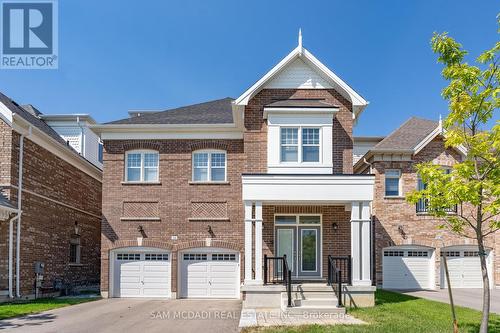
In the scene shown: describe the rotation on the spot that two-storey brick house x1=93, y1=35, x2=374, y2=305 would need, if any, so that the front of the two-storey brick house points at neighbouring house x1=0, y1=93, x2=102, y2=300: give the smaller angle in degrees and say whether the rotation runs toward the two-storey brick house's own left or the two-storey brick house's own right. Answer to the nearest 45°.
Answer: approximately 90° to the two-storey brick house's own right

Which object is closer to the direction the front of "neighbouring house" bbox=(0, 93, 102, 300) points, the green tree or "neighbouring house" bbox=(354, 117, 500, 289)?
the green tree

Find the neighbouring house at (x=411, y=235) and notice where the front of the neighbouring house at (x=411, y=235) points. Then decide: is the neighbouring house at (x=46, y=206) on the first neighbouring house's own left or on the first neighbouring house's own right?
on the first neighbouring house's own right

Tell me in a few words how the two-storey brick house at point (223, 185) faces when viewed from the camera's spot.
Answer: facing the viewer

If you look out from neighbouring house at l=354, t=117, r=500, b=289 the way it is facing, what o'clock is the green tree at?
The green tree is roughly at 12 o'clock from the neighbouring house.

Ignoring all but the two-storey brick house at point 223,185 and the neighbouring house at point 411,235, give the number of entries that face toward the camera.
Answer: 2

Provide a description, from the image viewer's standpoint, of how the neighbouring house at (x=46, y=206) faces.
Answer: facing the viewer and to the left of the viewer
